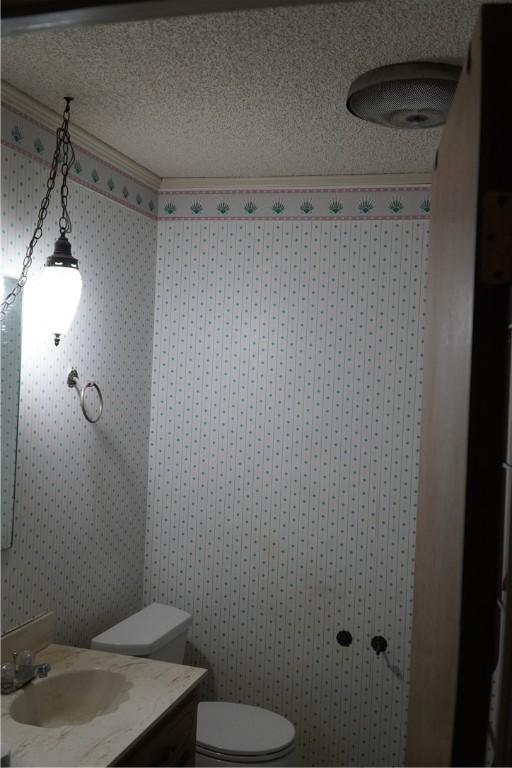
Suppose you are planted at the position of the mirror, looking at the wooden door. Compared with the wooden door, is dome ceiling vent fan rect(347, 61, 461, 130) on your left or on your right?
left

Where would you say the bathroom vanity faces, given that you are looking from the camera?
facing the viewer and to the right of the viewer

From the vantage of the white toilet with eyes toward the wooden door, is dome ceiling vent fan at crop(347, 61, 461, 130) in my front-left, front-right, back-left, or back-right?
front-left

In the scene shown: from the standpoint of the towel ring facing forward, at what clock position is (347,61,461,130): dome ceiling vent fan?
The dome ceiling vent fan is roughly at 12 o'clock from the towel ring.

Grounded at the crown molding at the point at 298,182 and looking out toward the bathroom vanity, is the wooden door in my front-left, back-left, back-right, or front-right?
front-left

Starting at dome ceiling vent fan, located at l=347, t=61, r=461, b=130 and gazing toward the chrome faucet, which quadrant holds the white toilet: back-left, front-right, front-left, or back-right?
front-right

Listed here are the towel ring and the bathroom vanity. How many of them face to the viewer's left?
0

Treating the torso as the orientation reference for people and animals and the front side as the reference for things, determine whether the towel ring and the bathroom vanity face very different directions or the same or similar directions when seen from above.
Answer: same or similar directions
